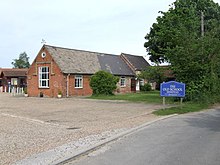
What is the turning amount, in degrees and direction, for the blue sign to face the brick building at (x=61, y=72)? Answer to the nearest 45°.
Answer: approximately 135° to its right

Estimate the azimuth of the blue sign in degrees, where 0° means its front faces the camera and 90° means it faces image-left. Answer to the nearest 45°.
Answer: approximately 0°
